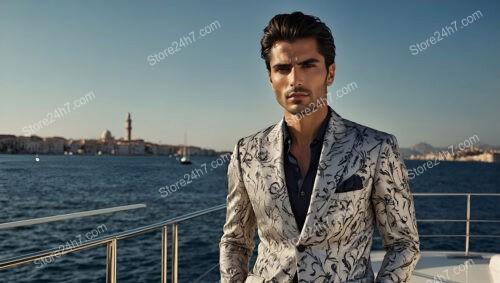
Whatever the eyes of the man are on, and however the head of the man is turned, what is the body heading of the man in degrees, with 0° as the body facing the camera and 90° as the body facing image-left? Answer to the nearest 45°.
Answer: approximately 0°
